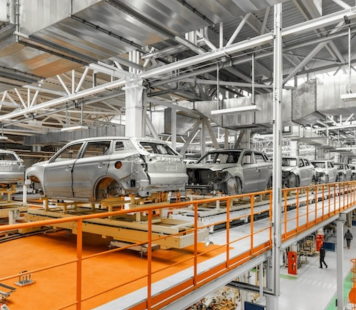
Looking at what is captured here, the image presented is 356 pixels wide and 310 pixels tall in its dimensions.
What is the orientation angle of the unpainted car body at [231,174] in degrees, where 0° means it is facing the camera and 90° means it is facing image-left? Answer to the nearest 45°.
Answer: approximately 45°

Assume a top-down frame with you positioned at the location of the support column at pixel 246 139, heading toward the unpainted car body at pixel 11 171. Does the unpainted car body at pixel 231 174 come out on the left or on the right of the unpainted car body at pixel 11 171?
left

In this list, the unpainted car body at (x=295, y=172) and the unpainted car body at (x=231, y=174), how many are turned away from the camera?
0

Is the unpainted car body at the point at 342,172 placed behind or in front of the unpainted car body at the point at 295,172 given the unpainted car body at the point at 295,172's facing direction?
behind

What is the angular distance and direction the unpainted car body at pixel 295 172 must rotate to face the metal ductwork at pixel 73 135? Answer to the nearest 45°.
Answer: approximately 45° to its right

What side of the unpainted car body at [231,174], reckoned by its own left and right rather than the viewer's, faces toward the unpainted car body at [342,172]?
back

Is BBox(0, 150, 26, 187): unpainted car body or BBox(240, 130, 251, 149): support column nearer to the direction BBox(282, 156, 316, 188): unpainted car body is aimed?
the unpainted car body

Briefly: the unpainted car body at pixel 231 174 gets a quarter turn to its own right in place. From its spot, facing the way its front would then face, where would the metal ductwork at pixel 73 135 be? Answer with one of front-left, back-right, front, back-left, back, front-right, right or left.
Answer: front

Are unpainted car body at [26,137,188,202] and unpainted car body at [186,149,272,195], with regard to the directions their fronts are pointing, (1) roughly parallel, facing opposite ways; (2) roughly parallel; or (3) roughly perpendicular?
roughly perpendicular

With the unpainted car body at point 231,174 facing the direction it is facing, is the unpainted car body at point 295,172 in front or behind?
behind

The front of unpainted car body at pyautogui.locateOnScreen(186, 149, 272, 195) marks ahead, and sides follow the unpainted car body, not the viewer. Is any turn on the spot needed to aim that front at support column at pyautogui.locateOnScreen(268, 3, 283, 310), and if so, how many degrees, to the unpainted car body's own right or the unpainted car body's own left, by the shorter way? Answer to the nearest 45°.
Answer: approximately 45° to the unpainted car body's own left
